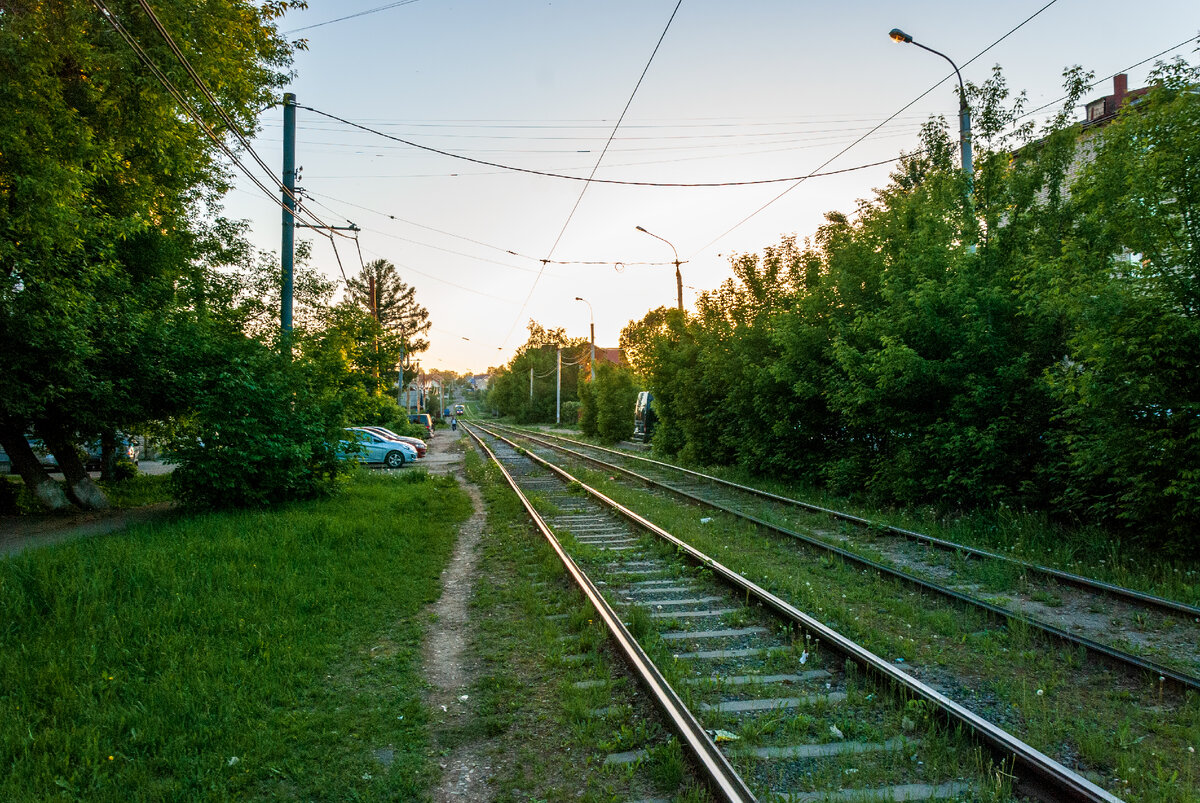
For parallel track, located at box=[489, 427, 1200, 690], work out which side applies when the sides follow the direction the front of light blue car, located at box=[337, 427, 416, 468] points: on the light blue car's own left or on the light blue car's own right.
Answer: on the light blue car's own right

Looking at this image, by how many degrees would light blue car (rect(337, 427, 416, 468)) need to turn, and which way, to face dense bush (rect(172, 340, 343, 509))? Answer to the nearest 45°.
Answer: approximately 90° to its right

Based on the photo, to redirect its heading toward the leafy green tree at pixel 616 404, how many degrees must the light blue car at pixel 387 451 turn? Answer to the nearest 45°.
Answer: approximately 45° to its left

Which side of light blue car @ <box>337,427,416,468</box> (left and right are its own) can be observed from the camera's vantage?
right

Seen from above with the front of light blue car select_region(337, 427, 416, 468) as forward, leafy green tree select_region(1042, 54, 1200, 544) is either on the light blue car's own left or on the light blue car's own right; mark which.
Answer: on the light blue car's own right

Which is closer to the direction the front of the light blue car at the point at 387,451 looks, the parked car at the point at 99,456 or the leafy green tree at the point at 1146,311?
the leafy green tree

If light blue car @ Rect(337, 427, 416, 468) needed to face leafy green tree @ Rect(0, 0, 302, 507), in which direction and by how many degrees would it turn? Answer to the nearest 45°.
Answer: approximately 90° to its right

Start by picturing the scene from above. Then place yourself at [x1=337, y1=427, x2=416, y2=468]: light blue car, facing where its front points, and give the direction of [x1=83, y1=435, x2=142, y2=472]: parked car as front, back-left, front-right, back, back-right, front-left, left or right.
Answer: back
